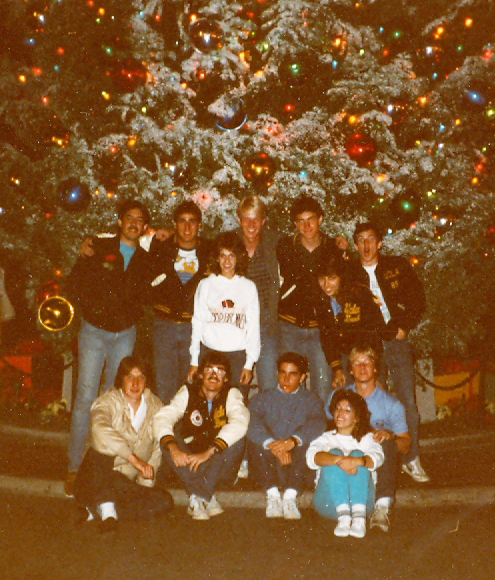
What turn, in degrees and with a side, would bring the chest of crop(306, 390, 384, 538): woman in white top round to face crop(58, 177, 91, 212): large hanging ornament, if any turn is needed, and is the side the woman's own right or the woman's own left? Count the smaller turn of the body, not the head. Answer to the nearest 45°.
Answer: approximately 135° to the woman's own right

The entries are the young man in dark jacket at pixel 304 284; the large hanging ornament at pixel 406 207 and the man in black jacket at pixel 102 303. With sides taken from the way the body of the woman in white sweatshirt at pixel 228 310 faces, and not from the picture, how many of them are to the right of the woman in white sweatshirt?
1

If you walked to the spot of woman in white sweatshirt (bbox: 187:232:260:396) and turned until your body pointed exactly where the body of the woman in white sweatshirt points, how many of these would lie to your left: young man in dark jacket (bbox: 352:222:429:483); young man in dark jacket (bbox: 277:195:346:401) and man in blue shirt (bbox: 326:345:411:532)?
3

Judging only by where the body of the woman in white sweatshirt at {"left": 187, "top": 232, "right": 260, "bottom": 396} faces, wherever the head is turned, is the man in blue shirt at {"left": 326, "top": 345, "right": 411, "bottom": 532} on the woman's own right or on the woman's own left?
on the woman's own left

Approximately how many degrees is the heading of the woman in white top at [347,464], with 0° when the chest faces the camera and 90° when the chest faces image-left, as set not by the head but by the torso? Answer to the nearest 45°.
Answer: approximately 0°

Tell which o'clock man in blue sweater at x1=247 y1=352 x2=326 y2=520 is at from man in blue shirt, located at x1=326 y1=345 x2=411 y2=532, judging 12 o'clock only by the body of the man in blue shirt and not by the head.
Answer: The man in blue sweater is roughly at 3 o'clock from the man in blue shirt.
